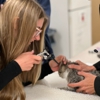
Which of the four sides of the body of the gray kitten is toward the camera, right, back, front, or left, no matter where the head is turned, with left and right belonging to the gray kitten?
left

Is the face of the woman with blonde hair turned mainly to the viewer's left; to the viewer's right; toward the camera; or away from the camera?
to the viewer's right

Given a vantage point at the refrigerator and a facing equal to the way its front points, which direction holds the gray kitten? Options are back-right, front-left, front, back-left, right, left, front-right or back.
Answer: front-right

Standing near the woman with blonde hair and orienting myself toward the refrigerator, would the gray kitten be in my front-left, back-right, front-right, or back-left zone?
front-right

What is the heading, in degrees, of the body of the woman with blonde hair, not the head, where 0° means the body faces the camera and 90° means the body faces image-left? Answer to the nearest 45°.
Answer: approximately 270°

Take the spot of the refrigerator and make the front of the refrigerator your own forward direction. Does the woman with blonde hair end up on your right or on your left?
on your right

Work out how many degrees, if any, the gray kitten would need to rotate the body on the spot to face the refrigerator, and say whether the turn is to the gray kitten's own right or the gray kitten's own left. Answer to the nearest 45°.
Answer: approximately 90° to the gray kitten's own right

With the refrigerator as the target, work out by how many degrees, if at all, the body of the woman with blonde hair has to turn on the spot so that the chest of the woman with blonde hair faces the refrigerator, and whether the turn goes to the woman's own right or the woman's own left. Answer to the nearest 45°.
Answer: approximately 90° to the woman's own left

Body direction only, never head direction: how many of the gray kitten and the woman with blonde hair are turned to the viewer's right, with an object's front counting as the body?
1

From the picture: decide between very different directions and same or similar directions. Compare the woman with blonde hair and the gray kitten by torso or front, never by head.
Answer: very different directions
